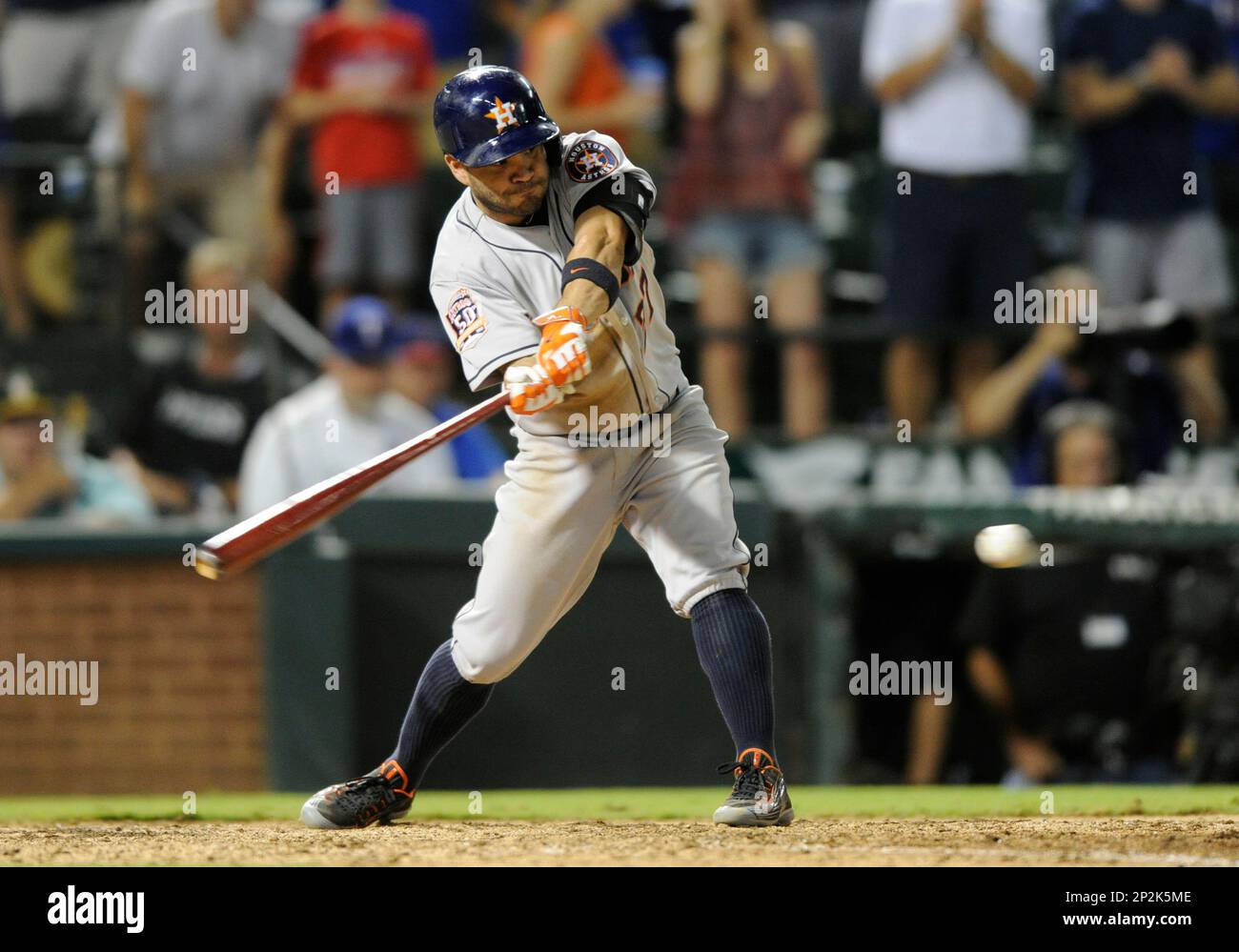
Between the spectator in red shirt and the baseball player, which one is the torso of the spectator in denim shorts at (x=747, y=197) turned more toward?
the baseball player

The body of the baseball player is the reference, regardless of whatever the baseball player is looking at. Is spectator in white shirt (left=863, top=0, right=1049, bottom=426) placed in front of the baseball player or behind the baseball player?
behind

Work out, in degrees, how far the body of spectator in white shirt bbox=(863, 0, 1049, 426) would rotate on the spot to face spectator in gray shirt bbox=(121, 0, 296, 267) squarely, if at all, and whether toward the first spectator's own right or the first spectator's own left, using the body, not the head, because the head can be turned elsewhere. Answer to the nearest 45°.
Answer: approximately 90° to the first spectator's own right

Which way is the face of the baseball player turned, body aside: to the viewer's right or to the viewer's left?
to the viewer's right

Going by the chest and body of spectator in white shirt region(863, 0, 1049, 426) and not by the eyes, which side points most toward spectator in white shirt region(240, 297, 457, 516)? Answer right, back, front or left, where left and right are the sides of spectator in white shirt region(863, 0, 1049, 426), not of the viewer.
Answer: right

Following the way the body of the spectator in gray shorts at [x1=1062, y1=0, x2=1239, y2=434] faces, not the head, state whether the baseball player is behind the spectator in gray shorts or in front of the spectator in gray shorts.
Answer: in front
